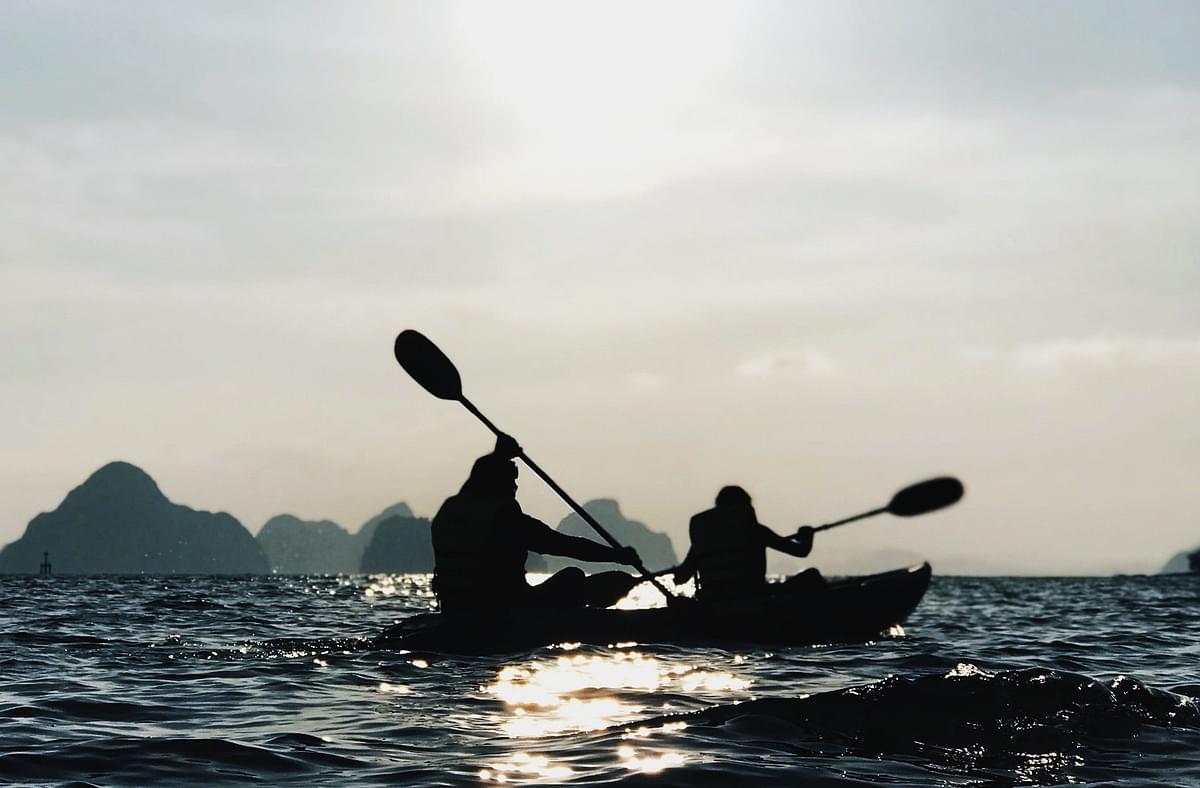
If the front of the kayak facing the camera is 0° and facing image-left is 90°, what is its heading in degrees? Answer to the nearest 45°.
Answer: approximately 270°
